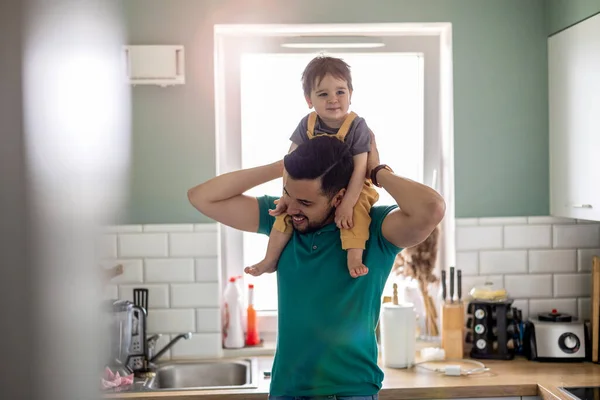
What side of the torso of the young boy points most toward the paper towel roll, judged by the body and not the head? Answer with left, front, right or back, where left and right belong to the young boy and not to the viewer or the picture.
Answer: back

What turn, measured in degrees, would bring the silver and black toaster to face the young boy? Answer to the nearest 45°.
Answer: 0° — it already faces them

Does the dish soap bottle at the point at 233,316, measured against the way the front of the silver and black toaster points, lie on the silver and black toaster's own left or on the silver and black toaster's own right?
on the silver and black toaster's own right
